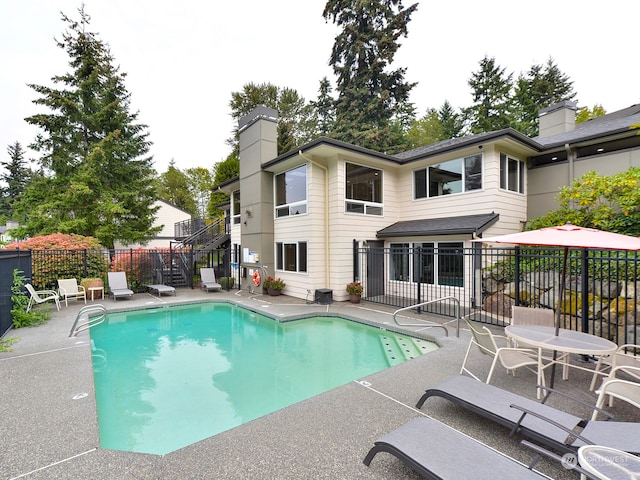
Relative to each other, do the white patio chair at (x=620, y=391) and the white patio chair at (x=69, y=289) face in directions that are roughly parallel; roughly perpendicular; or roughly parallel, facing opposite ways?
roughly perpendicular

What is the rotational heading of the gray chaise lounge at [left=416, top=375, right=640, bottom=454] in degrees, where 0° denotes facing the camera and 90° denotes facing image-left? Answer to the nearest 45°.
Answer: approximately 135°

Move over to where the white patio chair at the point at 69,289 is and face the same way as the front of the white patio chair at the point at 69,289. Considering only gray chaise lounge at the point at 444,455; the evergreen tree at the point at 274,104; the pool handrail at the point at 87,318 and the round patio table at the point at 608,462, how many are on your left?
1

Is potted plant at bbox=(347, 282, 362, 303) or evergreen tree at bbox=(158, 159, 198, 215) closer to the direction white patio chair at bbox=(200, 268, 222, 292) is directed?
the potted plant

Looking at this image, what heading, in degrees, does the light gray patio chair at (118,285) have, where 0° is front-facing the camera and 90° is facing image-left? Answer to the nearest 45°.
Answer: approximately 315°

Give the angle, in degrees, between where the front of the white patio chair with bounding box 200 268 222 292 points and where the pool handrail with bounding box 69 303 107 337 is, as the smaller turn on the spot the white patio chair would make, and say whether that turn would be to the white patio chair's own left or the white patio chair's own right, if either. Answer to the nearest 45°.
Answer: approximately 90° to the white patio chair's own right

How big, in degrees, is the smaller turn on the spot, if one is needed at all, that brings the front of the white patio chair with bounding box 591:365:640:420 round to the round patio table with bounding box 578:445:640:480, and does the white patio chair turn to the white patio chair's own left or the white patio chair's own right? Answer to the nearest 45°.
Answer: approximately 135° to the white patio chair's own left

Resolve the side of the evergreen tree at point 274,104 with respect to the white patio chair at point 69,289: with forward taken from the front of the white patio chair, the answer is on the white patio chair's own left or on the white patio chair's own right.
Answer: on the white patio chair's own left

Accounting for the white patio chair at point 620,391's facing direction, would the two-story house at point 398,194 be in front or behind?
in front

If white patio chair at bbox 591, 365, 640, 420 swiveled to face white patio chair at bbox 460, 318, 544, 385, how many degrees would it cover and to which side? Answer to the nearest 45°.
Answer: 0° — it already faces it

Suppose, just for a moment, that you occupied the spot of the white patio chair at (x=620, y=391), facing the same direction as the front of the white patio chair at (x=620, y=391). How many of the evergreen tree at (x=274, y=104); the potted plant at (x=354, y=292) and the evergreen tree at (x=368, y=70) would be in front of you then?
3

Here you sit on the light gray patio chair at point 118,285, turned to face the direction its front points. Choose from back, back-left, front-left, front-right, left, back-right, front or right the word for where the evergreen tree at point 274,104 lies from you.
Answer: left

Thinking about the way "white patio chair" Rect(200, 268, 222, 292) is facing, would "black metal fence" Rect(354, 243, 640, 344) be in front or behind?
in front

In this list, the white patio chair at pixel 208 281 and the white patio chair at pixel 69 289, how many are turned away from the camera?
0

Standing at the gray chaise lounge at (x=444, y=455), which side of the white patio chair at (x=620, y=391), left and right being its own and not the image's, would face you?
left

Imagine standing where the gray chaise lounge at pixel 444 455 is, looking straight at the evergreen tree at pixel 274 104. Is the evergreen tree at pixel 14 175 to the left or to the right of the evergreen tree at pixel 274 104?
left
